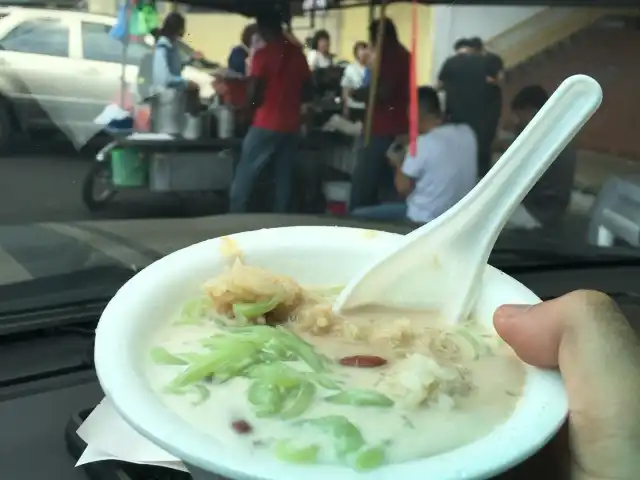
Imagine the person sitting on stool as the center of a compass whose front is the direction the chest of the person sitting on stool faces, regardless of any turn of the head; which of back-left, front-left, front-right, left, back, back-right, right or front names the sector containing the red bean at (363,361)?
back-left

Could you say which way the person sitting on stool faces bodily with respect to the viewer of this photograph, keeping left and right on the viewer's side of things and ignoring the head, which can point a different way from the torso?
facing away from the viewer and to the left of the viewer

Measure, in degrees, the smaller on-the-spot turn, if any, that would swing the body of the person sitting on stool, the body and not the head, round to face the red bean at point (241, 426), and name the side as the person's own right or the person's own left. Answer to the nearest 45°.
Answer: approximately 135° to the person's own left
